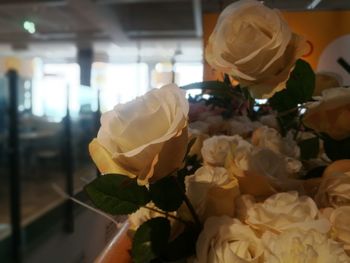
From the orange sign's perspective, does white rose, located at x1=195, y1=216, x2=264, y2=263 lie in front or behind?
in front

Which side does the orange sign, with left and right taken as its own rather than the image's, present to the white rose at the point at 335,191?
front

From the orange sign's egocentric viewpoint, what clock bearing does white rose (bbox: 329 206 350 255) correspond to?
The white rose is roughly at 12 o'clock from the orange sign.

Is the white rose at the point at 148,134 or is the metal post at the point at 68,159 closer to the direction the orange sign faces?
the white rose

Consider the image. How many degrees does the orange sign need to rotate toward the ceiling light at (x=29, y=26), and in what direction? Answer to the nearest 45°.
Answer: approximately 135° to its right

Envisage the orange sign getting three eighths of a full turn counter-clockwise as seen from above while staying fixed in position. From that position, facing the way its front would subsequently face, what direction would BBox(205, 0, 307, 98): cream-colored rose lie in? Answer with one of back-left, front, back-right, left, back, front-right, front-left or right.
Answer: back-right

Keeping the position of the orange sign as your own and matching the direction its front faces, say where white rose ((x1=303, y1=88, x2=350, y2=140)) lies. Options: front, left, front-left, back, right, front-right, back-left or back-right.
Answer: front

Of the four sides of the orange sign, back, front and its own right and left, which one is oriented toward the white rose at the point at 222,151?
front

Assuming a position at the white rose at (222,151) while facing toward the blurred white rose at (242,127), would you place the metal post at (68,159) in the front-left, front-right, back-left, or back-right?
front-left

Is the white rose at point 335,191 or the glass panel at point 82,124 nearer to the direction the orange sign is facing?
the white rose

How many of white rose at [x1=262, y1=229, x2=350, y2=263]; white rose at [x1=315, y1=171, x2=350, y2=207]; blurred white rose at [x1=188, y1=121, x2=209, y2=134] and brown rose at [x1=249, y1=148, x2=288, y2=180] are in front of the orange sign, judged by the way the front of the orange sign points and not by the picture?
4

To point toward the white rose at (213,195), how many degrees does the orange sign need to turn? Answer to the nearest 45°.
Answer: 0° — it already faces it

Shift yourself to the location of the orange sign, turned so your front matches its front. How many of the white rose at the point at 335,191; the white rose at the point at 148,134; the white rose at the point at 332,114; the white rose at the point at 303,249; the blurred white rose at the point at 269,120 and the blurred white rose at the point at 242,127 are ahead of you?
6

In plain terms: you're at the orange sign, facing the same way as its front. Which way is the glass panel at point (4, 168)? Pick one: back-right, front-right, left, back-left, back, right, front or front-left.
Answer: right

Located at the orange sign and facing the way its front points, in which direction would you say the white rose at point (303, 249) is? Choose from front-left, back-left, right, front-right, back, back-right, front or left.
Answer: front

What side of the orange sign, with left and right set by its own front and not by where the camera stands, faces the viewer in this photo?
front

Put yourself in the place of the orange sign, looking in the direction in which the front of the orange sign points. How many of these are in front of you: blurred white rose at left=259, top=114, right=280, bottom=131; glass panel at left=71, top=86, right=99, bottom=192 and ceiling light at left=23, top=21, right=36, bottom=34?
1

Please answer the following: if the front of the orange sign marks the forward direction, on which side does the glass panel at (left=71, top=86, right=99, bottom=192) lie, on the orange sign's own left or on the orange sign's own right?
on the orange sign's own right

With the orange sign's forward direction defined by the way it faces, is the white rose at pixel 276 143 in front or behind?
in front
